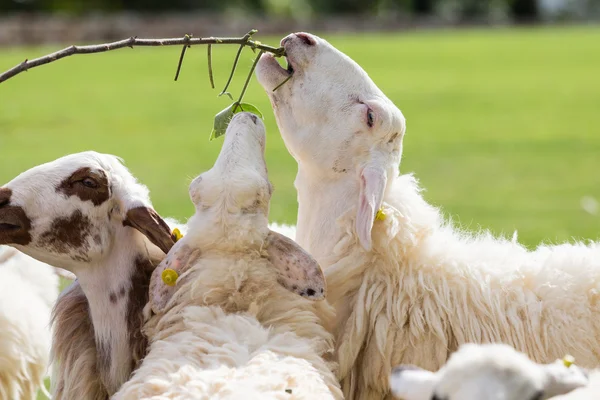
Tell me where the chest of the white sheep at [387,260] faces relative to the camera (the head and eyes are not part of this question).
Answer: to the viewer's left

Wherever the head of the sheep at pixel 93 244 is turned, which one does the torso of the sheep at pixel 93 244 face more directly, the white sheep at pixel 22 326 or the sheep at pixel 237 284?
the white sheep

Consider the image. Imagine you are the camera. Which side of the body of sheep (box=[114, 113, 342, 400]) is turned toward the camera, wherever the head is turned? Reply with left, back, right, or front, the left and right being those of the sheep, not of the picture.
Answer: back

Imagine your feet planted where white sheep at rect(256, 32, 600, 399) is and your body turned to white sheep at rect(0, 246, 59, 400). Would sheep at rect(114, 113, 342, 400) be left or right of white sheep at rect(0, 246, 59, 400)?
left

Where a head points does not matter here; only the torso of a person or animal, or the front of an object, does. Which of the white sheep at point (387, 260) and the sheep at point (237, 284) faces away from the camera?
the sheep

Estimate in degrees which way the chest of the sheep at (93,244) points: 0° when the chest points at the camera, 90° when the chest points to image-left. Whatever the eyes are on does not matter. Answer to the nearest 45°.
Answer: approximately 90°

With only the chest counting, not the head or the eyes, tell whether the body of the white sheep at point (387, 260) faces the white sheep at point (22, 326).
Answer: yes
